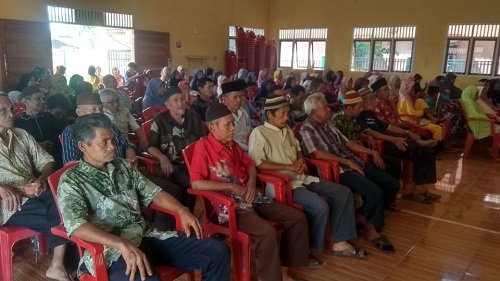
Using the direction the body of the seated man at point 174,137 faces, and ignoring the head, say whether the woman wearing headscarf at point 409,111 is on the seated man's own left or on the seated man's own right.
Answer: on the seated man's own left

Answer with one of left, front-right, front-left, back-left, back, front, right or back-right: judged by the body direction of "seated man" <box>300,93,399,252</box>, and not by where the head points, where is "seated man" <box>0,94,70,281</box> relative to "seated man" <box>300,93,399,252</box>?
right

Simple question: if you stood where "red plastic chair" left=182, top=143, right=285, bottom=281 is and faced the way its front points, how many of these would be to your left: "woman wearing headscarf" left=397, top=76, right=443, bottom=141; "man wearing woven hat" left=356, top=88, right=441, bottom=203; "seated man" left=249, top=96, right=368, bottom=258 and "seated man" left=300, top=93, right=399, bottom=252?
4

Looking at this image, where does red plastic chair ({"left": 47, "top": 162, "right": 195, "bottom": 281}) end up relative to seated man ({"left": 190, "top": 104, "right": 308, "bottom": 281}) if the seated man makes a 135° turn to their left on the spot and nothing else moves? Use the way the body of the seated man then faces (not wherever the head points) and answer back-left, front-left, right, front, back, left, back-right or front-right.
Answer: back-left

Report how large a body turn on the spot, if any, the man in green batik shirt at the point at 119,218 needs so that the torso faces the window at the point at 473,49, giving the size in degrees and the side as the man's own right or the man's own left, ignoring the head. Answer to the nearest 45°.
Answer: approximately 90° to the man's own left

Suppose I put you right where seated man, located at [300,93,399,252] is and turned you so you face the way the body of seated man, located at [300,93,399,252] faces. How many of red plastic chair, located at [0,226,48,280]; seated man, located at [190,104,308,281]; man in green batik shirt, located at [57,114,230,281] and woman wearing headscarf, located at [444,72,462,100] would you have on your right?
3

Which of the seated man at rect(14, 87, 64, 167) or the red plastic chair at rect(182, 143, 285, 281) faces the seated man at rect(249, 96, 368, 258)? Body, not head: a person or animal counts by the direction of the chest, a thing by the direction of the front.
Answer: the seated man at rect(14, 87, 64, 167)

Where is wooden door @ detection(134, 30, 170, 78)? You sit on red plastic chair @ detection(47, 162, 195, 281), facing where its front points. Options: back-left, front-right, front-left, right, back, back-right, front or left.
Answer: back-left

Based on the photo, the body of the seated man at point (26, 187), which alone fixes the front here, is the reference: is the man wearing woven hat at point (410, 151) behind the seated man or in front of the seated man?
in front

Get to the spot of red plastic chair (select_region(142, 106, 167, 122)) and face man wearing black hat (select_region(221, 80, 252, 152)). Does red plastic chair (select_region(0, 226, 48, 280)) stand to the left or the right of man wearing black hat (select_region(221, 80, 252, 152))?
right

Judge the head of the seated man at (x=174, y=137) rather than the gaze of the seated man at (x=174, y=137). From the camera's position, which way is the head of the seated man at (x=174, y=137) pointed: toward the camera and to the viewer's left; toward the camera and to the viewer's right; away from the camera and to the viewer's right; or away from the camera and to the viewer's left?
toward the camera and to the viewer's right
